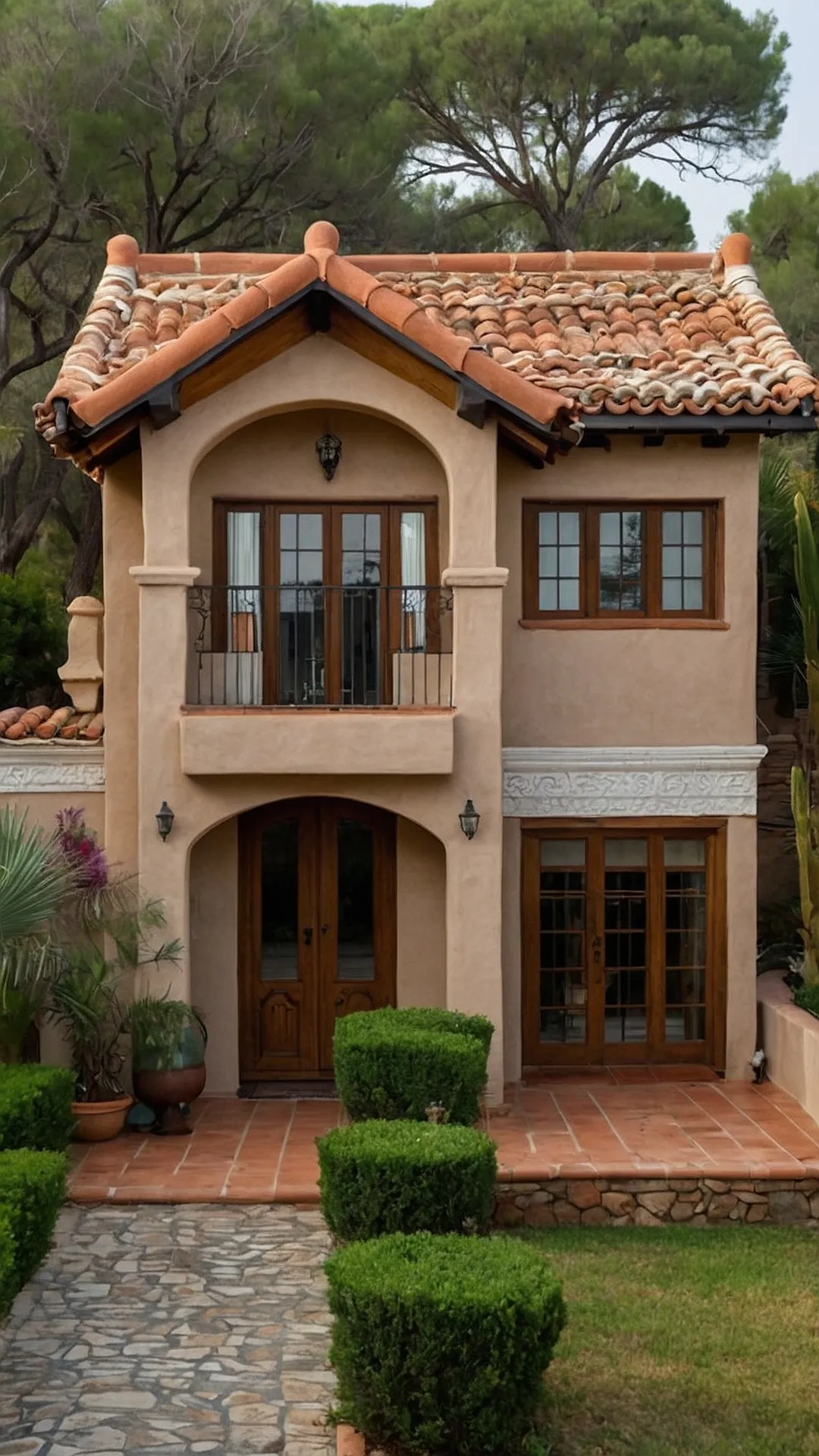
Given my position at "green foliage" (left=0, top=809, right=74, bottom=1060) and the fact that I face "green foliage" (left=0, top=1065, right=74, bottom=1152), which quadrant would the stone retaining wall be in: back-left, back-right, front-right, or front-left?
front-left

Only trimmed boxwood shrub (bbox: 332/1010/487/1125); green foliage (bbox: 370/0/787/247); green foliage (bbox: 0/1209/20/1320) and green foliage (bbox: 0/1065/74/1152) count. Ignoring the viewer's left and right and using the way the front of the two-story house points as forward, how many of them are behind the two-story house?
1

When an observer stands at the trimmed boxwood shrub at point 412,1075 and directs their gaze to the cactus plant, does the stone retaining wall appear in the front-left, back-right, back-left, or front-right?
front-right

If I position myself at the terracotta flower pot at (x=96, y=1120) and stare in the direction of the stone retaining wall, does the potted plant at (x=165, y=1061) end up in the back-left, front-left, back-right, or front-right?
front-left

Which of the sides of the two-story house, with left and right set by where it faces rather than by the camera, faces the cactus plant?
left

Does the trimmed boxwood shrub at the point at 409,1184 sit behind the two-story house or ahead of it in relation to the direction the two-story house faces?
ahead

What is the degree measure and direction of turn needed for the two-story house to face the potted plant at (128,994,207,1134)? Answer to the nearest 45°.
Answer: approximately 45° to its right

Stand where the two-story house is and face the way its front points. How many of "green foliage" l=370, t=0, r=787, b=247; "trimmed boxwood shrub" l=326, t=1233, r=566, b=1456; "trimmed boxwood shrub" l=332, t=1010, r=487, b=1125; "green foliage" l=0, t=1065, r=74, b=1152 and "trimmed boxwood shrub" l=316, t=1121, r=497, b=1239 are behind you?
1

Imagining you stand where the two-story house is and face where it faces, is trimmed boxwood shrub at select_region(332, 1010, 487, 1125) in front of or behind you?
in front

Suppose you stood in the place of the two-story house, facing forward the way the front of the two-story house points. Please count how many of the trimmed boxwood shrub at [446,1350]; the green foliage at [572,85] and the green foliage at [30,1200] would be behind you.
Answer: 1

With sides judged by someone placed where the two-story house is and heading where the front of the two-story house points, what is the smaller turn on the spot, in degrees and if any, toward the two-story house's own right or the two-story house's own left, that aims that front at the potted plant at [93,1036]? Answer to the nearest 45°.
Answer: approximately 45° to the two-story house's own right

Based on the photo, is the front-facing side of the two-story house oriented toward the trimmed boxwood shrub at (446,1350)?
yes

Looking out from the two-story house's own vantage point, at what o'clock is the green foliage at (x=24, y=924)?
The green foliage is roughly at 2 o'clock from the two-story house.

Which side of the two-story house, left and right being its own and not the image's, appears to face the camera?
front

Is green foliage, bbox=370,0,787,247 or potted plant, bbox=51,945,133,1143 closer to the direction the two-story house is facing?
the potted plant
